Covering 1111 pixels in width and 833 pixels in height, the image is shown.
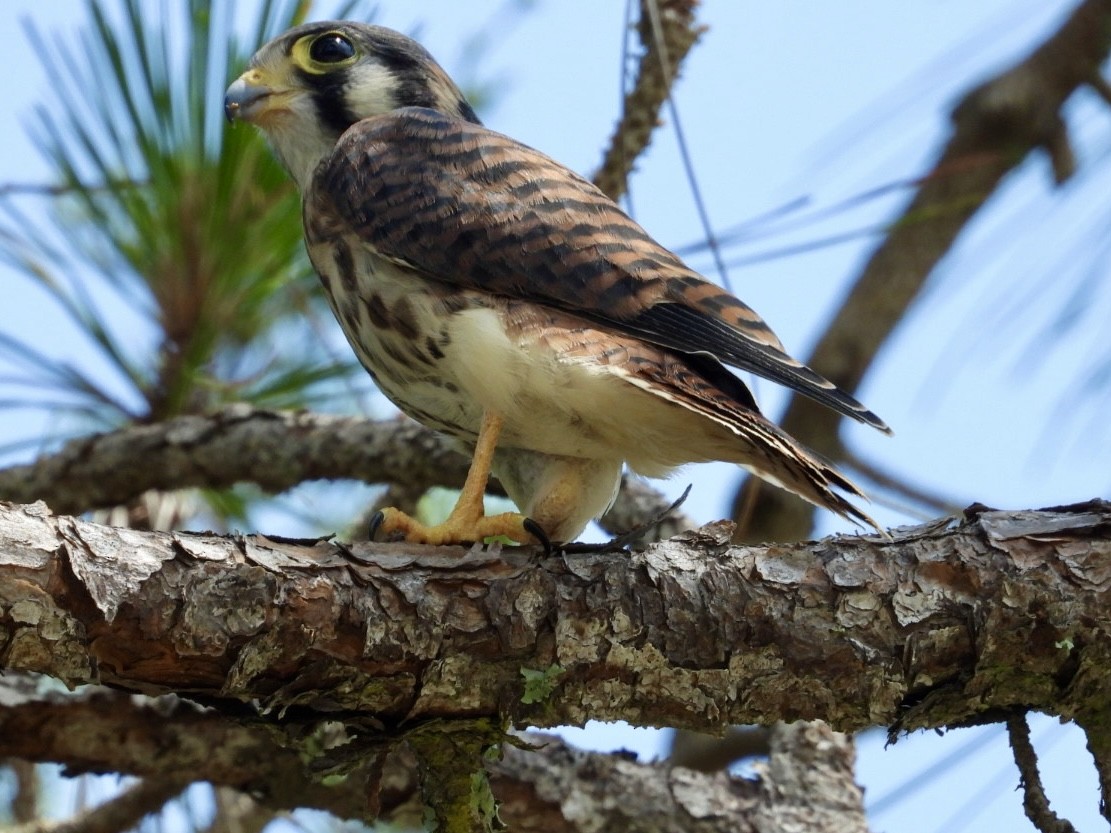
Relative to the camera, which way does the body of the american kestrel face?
to the viewer's left

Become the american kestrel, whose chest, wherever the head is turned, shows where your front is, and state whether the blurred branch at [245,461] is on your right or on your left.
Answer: on your right
